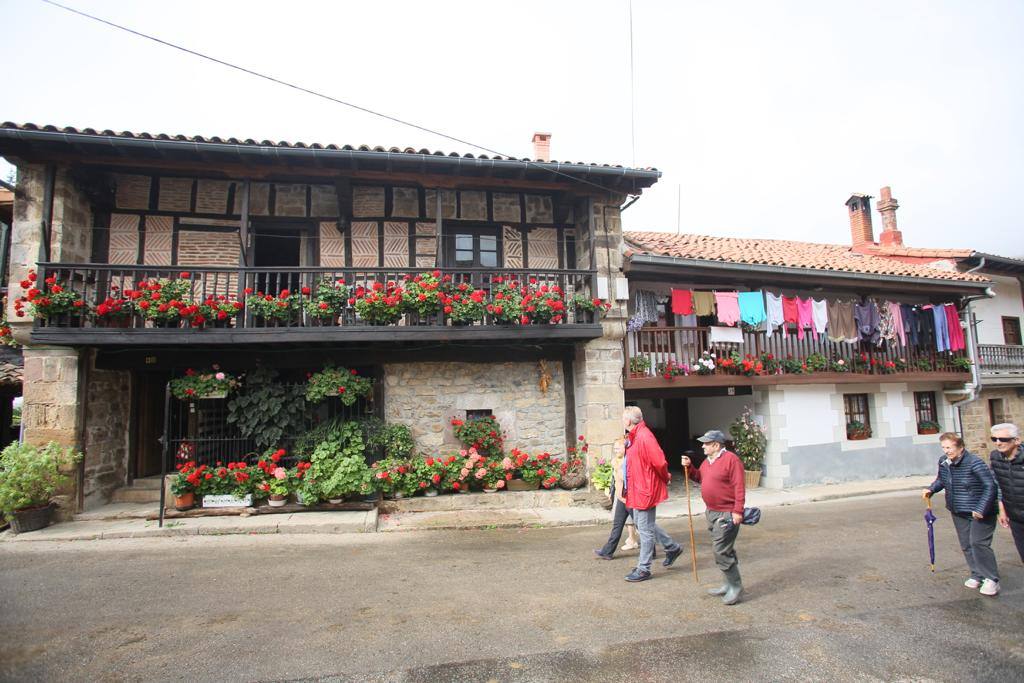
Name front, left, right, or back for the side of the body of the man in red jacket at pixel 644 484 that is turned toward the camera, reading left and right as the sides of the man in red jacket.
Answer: left

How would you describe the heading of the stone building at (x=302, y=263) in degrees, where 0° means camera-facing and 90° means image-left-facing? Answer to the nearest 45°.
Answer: approximately 0°

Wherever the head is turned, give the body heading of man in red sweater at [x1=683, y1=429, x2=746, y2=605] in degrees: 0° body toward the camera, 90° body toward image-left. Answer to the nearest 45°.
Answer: approximately 45°

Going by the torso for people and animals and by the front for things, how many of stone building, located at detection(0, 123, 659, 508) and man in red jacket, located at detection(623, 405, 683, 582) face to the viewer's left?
1

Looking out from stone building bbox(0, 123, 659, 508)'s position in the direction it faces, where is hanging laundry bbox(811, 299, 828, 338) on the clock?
The hanging laundry is roughly at 9 o'clock from the stone building.

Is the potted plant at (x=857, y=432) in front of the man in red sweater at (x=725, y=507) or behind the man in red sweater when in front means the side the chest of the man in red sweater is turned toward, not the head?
behind

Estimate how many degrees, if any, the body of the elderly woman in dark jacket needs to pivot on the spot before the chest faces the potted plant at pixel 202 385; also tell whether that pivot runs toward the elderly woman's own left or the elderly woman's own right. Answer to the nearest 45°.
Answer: approximately 45° to the elderly woman's own right

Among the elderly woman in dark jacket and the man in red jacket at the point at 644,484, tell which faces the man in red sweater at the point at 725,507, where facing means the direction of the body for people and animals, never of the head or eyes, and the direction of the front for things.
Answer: the elderly woman in dark jacket

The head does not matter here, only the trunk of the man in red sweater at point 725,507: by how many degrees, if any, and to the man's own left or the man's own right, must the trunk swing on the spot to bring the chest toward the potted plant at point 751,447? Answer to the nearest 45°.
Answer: approximately 135° to the man's own right

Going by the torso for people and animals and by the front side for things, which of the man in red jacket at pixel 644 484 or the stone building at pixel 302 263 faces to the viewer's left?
the man in red jacket

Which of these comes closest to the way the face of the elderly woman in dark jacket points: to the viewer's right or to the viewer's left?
to the viewer's left
